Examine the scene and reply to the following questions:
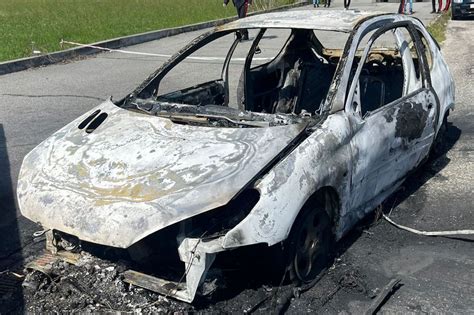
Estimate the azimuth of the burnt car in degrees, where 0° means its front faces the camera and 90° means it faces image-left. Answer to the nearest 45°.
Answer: approximately 45°
